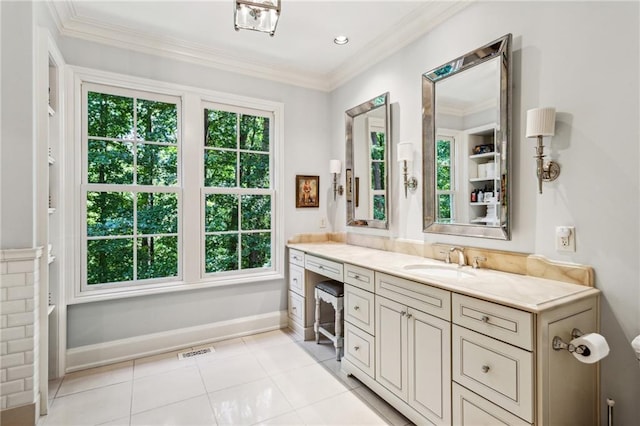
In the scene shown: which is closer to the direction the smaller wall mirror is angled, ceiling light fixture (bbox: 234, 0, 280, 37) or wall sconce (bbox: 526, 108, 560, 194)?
the ceiling light fixture

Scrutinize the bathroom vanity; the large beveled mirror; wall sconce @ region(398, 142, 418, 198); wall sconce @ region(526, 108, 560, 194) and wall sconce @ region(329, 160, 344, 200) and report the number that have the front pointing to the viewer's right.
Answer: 0

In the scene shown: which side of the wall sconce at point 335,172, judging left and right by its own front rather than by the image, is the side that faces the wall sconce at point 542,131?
left

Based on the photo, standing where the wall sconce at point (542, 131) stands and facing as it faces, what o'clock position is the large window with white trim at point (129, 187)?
The large window with white trim is roughly at 1 o'clock from the wall sconce.

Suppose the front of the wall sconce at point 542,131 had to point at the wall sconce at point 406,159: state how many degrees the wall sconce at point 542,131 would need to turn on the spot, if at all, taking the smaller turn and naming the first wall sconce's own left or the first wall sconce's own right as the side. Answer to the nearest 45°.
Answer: approximately 90° to the first wall sconce's own right

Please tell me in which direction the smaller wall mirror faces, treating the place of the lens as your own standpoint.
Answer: facing the viewer and to the left of the viewer

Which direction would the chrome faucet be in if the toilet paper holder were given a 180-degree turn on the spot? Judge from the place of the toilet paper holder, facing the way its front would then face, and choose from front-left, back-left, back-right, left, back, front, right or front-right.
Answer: front

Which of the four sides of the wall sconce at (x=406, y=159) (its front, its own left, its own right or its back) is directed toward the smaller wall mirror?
right

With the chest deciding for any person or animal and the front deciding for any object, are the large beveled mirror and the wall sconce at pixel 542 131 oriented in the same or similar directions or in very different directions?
same or similar directions

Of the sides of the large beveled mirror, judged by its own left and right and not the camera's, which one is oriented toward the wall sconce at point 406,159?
right

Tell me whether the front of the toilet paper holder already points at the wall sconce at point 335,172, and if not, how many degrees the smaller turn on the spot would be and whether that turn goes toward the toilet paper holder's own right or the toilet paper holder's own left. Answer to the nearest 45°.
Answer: approximately 180°

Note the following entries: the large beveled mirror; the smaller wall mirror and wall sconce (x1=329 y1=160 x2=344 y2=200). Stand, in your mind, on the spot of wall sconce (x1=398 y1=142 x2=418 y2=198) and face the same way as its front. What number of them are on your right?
2
